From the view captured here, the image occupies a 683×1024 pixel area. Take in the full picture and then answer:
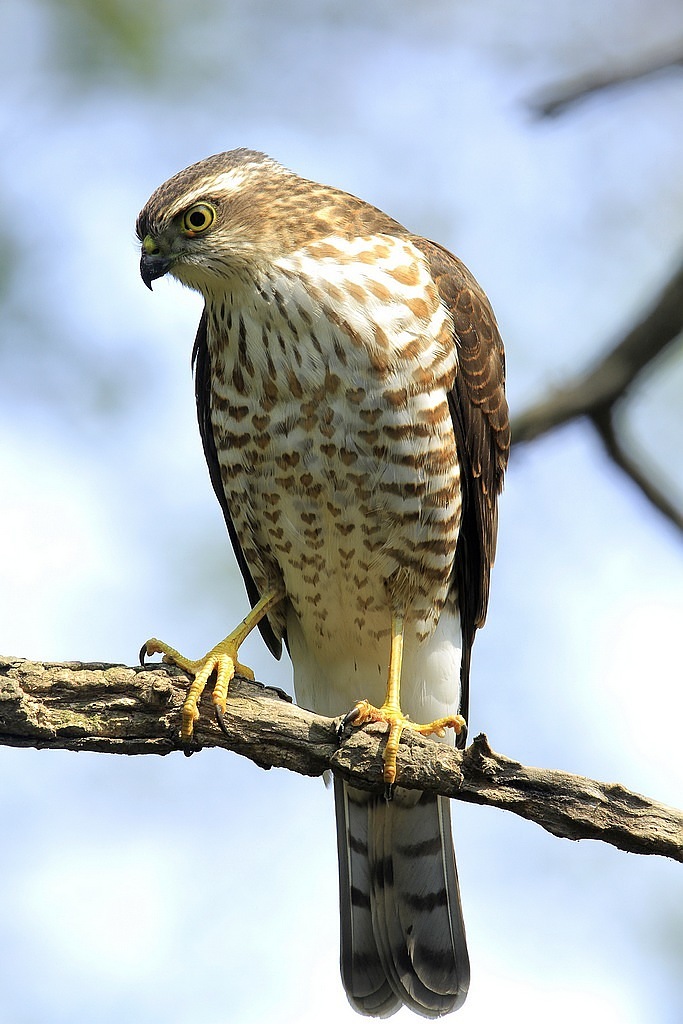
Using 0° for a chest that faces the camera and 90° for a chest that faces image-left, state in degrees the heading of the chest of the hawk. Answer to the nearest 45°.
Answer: approximately 45°
